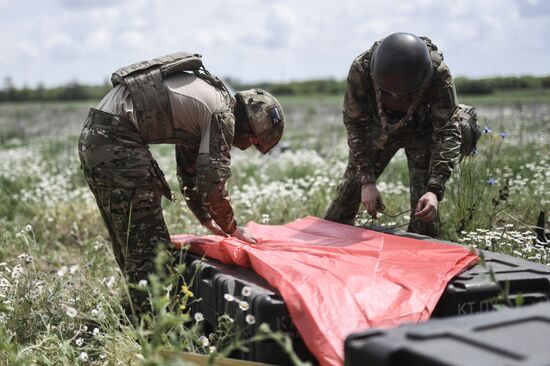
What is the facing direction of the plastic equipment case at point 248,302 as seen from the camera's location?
facing the viewer and to the left of the viewer

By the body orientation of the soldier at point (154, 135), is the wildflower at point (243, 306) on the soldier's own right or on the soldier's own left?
on the soldier's own right

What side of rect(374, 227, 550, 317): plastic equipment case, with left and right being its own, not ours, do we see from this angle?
front

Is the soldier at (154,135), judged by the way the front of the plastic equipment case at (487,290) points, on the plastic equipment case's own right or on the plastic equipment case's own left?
on the plastic equipment case's own right

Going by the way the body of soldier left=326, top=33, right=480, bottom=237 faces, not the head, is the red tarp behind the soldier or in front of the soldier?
in front

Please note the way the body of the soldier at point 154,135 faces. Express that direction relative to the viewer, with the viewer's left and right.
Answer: facing to the right of the viewer

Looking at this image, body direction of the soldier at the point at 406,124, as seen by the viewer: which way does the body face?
toward the camera

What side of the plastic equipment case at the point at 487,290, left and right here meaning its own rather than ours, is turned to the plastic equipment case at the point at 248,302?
right

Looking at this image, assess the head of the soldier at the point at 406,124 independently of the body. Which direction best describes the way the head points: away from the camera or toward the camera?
toward the camera

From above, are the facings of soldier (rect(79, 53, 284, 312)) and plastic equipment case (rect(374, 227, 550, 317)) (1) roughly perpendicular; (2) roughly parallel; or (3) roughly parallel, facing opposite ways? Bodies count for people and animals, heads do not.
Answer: roughly perpendicular

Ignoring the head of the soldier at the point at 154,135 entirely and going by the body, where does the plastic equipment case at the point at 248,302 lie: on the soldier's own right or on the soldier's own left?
on the soldier's own right

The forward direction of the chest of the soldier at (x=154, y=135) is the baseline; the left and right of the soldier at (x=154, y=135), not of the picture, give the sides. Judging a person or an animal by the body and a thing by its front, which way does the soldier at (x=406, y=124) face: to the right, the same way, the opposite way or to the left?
to the right

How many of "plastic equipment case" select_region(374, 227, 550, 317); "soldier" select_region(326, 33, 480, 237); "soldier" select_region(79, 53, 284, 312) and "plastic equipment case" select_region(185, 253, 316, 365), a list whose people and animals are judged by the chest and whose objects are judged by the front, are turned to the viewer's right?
1
